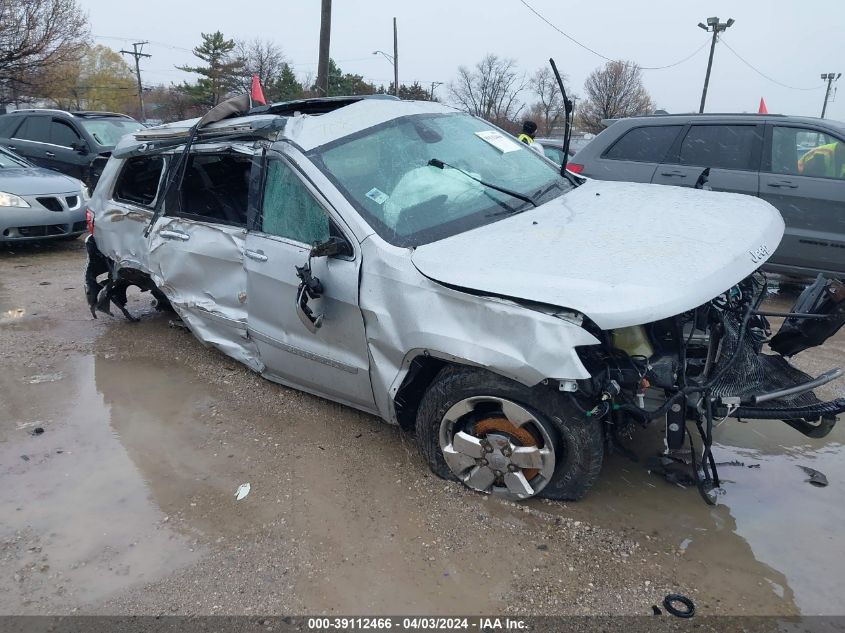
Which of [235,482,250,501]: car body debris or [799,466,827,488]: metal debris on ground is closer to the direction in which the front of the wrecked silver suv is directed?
the metal debris on ground

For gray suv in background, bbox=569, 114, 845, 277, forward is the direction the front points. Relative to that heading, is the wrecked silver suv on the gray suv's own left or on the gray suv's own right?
on the gray suv's own right

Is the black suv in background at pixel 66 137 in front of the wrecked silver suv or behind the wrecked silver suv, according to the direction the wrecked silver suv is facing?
behind

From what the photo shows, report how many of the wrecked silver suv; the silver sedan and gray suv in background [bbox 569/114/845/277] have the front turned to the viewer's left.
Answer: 0

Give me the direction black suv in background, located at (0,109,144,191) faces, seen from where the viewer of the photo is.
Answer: facing the viewer and to the right of the viewer

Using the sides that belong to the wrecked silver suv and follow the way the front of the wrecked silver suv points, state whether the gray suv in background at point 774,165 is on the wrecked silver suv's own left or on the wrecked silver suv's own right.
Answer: on the wrecked silver suv's own left

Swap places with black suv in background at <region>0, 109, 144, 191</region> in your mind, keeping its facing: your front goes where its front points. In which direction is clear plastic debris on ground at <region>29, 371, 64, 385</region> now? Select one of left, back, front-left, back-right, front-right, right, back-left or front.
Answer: front-right

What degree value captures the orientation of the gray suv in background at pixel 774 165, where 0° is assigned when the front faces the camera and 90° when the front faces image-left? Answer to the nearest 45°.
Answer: approximately 270°

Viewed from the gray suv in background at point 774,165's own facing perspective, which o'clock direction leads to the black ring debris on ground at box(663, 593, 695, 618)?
The black ring debris on ground is roughly at 3 o'clock from the gray suv in background.

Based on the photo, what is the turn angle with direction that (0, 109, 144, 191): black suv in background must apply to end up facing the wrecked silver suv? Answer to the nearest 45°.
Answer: approximately 45° to its right

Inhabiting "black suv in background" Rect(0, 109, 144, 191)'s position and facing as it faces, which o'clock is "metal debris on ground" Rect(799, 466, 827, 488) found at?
The metal debris on ground is roughly at 1 o'clock from the black suv in background.

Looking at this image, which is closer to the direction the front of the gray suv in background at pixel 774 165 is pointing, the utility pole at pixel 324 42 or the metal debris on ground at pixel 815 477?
the metal debris on ground

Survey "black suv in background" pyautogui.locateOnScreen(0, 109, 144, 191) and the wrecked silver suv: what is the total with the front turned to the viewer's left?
0
